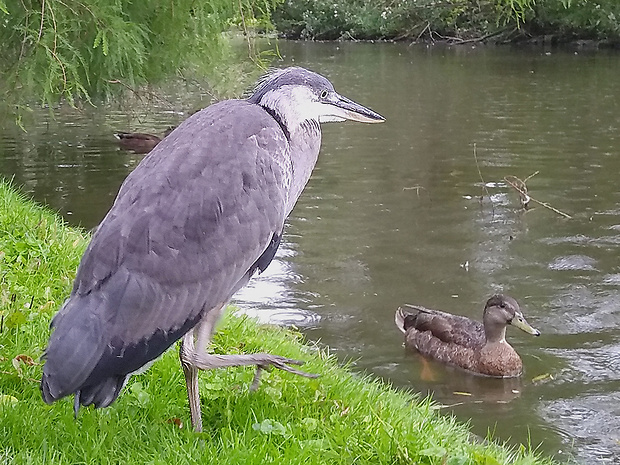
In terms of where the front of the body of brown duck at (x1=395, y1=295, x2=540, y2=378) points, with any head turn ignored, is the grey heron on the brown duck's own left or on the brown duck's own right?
on the brown duck's own right

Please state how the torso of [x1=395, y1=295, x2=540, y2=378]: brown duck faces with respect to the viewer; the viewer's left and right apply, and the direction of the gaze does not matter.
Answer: facing the viewer and to the right of the viewer

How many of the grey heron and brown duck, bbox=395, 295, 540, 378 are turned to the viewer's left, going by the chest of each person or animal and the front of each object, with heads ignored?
0

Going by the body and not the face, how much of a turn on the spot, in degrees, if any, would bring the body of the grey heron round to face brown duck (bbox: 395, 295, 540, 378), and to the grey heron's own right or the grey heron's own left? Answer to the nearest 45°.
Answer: approximately 45° to the grey heron's own left

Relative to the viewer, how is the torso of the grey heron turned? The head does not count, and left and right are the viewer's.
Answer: facing to the right of the viewer
